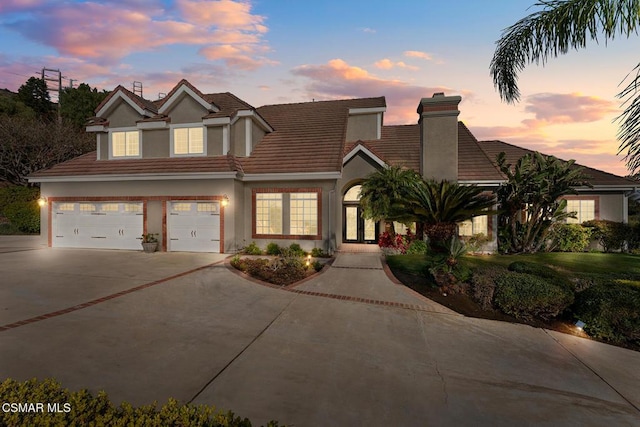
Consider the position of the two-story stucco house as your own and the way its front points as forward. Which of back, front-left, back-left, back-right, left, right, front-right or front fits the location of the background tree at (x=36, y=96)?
back-right

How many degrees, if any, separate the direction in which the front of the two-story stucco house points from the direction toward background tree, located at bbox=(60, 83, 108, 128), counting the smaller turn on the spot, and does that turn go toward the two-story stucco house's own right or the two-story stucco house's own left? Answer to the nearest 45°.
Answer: approximately 135° to the two-story stucco house's own right

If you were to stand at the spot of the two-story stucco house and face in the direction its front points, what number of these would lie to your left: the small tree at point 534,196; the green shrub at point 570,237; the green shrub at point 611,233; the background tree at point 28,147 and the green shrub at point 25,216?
3

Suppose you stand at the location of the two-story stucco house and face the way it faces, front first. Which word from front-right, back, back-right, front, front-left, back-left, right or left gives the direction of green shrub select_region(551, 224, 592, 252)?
left

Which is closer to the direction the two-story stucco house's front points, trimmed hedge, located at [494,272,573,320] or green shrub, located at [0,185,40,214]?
the trimmed hedge

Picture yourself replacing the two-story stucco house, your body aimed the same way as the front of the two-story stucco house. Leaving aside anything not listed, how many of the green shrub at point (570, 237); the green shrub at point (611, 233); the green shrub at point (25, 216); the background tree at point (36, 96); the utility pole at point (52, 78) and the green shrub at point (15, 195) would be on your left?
2

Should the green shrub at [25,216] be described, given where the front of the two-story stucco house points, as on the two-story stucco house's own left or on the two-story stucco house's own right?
on the two-story stucco house's own right

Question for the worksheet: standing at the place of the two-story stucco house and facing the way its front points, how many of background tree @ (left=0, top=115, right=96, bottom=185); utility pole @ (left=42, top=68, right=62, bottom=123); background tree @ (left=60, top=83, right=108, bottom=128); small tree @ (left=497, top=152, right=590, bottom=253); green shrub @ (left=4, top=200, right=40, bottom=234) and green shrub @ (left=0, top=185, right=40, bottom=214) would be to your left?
1

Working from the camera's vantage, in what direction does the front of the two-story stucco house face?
facing the viewer

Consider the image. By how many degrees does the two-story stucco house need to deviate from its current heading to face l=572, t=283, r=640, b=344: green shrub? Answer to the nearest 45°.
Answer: approximately 45° to its left

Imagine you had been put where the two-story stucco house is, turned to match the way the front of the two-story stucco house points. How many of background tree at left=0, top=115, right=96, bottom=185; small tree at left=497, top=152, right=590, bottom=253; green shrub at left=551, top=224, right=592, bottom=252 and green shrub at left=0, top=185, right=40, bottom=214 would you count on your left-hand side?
2

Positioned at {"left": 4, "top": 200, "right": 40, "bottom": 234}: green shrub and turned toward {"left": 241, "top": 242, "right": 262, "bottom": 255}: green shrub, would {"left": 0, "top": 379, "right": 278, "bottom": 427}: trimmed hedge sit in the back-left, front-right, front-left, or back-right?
front-right

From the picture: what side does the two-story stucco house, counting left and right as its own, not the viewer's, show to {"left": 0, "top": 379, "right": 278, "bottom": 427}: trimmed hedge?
front
